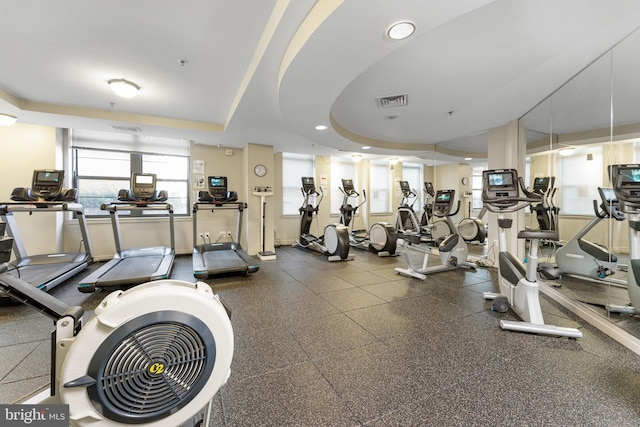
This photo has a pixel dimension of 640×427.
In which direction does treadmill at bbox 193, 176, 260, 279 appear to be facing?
away from the camera

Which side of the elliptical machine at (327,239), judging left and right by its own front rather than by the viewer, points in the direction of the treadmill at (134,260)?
left

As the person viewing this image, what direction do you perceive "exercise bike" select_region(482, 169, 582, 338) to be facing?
facing away from the viewer and to the left of the viewer

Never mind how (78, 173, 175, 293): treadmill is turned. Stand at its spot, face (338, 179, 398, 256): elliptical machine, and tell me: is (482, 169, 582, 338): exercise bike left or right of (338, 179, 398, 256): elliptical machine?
right

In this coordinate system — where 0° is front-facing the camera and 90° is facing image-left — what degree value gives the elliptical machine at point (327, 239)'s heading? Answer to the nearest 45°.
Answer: approximately 135°

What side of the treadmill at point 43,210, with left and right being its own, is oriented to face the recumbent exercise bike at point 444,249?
right
